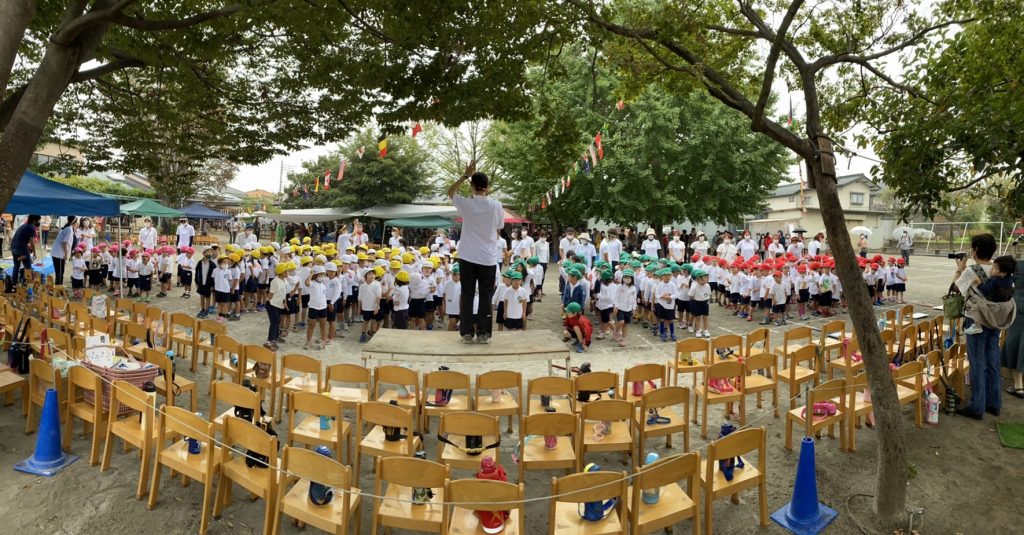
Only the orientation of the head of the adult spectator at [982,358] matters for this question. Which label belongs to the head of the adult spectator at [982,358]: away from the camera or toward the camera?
away from the camera

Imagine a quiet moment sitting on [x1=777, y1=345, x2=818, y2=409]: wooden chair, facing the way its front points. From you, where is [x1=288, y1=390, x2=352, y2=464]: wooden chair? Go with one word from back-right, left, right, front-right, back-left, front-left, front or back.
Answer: left

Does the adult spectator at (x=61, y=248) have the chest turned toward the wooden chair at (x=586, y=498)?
no

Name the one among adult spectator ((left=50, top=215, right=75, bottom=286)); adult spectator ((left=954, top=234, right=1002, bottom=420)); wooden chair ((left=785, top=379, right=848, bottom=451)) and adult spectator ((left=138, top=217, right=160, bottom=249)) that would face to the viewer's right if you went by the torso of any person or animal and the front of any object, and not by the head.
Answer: adult spectator ((left=50, top=215, right=75, bottom=286))

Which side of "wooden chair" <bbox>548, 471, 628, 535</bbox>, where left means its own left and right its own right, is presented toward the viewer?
back

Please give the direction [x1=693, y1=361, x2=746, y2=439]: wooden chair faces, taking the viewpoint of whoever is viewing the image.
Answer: facing away from the viewer and to the left of the viewer

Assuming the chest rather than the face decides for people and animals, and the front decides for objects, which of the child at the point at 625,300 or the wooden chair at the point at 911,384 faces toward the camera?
the child

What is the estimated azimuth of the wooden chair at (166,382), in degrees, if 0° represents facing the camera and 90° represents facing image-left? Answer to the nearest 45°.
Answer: approximately 225°

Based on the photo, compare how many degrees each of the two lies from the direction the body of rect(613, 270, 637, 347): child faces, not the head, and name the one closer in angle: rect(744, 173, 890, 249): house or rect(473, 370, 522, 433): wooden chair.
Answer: the wooden chair

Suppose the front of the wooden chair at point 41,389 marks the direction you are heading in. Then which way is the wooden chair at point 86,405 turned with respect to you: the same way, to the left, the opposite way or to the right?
the same way

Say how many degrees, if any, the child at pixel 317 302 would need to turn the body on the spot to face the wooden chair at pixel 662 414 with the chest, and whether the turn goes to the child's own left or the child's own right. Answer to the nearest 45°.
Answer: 0° — they already face it

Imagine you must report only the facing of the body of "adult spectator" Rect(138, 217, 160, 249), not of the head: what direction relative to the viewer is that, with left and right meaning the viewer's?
facing the viewer

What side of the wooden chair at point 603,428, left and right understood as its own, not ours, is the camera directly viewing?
back

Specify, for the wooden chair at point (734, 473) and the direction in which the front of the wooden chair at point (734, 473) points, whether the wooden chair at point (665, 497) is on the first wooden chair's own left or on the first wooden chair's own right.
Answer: on the first wooden chair's own left

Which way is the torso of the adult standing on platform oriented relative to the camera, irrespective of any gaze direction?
away from the camera

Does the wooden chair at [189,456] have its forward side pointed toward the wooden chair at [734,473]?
no

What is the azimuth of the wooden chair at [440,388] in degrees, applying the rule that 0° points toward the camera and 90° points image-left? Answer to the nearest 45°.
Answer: approximately 180°

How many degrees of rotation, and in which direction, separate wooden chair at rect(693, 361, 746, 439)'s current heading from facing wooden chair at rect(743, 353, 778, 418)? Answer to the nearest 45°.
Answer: approximately 90° to its right

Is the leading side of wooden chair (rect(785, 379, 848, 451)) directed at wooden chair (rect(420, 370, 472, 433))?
no
